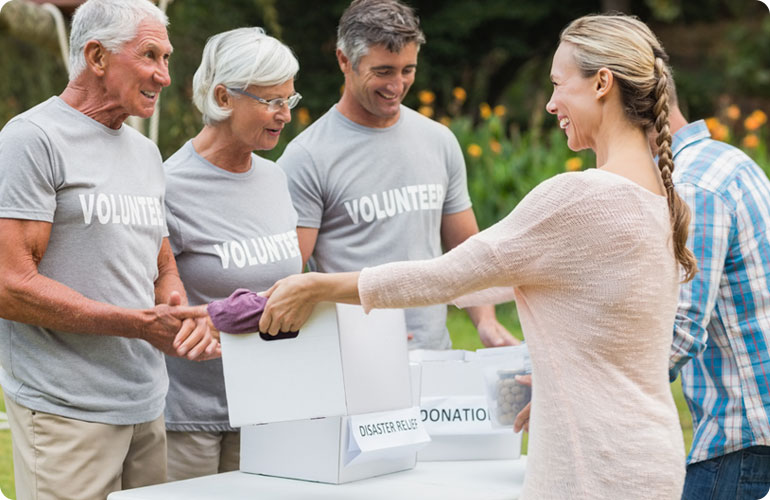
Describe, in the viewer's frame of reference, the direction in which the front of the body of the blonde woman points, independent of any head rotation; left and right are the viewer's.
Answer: facing away from the viewer and to the left of the viewer

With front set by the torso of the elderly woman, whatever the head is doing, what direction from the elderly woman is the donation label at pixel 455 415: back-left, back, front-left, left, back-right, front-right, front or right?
front-left

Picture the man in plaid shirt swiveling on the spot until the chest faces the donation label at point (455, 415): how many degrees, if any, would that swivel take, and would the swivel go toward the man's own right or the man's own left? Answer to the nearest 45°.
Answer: approximately 45° to the man's own left

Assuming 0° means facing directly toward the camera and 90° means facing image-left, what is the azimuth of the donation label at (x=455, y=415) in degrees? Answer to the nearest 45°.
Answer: approximately 0°

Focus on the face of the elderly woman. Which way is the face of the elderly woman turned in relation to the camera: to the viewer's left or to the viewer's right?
to the viewer's right

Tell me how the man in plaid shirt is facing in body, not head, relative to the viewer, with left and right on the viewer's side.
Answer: facing away from the viewer and to the left of the viewer

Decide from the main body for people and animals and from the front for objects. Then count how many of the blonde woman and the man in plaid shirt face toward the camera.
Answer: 0

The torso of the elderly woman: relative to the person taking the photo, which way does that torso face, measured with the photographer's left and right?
facing the viewer and to the right of the viewer

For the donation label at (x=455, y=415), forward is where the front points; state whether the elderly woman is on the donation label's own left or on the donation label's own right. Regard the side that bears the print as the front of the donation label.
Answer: on the donation label's own right
